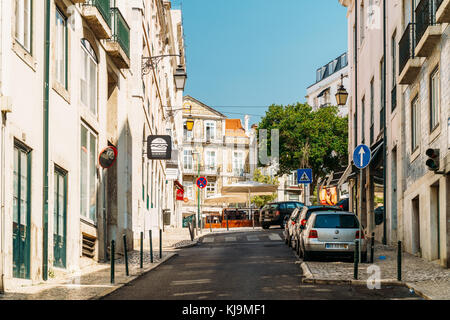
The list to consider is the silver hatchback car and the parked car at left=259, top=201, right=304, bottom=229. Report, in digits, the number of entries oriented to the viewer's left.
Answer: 0

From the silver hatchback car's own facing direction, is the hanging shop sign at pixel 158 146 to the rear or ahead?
ahead

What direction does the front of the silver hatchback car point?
away from the camera

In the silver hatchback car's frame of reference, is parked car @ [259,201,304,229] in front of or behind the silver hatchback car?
in front

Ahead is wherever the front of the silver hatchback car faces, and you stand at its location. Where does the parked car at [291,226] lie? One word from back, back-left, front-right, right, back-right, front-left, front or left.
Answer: front

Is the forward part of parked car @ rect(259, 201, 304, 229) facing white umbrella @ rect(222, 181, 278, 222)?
no

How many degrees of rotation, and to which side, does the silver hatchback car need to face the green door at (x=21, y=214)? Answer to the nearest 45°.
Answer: approximately 135° to its left

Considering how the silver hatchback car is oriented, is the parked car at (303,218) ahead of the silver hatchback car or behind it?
ahead
